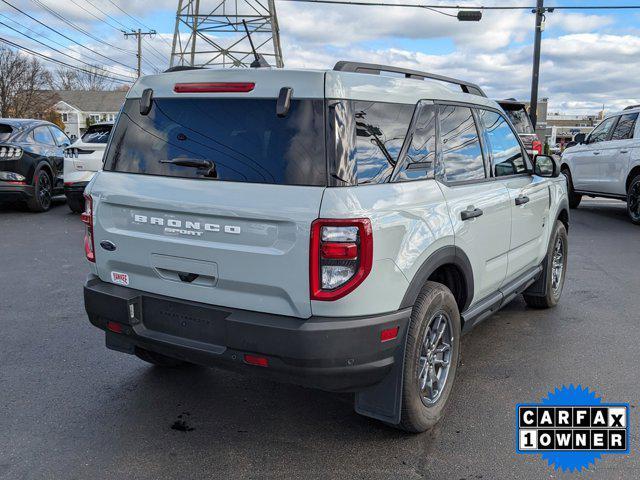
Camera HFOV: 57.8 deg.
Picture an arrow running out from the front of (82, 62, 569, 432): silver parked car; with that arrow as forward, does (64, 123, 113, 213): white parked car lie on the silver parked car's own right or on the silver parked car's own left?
on the silver parked car's own left

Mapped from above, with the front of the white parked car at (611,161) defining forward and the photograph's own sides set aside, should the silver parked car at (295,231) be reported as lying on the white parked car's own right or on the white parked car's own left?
on the white parked car's own left

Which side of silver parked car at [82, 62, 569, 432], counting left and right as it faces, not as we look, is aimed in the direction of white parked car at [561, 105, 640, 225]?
front

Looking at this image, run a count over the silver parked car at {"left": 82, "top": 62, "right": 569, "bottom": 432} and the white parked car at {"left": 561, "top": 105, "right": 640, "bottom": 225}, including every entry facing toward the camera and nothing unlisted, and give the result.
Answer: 0

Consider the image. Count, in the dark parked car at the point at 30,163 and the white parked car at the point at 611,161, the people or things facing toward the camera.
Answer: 0

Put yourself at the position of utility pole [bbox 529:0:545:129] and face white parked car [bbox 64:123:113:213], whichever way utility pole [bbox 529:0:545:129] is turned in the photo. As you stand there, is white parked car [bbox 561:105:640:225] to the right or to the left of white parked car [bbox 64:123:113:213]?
left

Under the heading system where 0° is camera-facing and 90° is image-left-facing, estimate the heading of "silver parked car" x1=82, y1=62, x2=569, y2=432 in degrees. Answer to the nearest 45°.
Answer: approximately 225°

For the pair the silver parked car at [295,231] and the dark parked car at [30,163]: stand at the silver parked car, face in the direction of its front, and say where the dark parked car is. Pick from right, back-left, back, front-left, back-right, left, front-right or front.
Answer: left

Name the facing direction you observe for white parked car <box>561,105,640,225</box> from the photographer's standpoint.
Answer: facing away from the viewer and to the left of the viewer

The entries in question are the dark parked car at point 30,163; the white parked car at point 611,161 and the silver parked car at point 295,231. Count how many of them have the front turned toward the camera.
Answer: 0

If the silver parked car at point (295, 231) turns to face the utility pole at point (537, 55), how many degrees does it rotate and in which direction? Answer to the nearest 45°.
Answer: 0° — it already faces it
